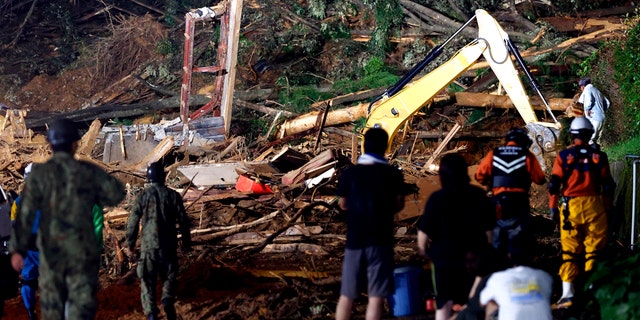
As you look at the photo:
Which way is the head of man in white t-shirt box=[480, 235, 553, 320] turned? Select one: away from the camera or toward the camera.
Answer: away from the camera

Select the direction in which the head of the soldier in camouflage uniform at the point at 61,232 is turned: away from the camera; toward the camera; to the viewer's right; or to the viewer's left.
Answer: away from the camera

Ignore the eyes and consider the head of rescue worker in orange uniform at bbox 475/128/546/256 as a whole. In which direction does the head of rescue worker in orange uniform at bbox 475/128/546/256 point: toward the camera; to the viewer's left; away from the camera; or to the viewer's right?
away from the camera

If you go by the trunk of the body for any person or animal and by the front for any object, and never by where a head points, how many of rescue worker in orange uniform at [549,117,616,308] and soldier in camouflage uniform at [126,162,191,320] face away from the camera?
2

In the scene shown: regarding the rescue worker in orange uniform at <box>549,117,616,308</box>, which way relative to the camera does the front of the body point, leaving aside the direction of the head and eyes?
away from the camera

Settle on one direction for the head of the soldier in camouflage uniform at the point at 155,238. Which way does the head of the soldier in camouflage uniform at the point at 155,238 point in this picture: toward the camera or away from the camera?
away from the camera

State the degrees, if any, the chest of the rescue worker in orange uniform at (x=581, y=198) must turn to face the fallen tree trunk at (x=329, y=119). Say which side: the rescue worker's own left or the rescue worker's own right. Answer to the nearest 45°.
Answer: approximately 45° to the rescue worker's own left

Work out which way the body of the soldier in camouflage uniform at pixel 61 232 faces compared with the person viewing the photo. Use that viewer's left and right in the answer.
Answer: facing away from the viewer

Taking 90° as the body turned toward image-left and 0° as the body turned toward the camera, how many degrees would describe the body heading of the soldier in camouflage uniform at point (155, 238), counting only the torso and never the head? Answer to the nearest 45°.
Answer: approximately 180°

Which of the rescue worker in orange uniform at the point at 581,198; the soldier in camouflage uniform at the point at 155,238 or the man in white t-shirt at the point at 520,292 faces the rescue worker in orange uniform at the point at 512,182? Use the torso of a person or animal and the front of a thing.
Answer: the man in white t-shirt

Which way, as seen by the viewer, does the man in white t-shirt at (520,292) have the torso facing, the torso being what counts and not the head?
away from the camera

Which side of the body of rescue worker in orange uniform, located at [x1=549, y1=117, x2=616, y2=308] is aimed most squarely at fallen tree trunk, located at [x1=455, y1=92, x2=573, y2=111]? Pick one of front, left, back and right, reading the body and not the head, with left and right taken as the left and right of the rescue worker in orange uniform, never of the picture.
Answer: front

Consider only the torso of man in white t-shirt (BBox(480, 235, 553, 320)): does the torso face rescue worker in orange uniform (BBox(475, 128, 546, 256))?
yes

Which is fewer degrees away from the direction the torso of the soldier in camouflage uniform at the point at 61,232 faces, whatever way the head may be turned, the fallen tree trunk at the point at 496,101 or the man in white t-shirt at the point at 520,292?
the fallen tree trunk
